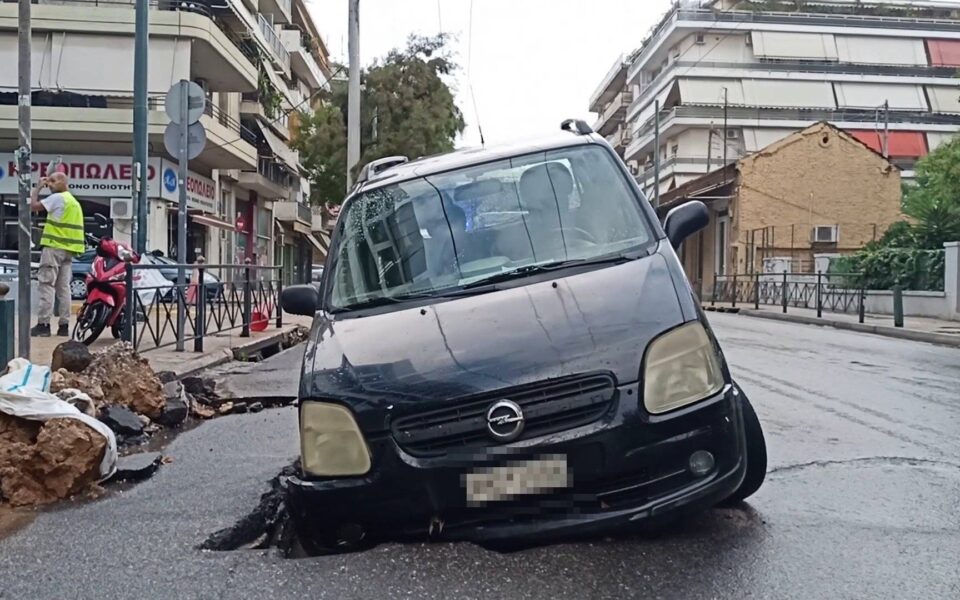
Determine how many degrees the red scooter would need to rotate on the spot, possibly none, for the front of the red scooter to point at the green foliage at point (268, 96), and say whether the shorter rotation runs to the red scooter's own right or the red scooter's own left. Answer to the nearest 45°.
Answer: approximately 135° to the red scooter's own right

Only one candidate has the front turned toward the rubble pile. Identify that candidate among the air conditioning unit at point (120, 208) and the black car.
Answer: the air conditioning unit

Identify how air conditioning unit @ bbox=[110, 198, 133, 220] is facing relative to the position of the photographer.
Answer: facing the viewer

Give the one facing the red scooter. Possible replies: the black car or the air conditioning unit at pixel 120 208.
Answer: the air conditioning unit

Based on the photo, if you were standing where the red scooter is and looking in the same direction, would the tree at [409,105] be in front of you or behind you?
behind

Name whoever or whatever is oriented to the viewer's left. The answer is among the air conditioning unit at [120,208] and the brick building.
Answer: the brick building

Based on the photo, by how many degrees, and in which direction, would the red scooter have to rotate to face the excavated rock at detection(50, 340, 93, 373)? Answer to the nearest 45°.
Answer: approximately 45° to its left

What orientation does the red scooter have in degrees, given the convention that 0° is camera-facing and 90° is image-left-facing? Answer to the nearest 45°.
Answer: approximately 45°

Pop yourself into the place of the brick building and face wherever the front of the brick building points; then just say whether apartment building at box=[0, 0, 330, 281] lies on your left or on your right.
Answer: on your left

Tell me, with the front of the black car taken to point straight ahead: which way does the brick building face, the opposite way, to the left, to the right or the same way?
to the right

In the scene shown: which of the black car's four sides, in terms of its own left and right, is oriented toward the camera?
front

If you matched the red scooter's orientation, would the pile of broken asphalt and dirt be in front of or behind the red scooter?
in front

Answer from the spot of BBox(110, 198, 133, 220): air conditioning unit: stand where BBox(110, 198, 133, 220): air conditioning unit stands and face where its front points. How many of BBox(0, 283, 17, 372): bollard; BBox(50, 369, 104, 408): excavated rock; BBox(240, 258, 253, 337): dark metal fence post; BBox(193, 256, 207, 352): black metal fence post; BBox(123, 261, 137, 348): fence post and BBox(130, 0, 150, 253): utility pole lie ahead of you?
6
